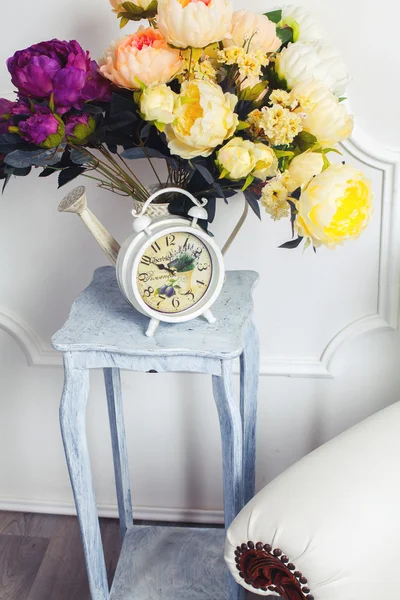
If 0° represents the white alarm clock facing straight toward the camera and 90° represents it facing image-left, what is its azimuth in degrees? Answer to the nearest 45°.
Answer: approximately 315°
